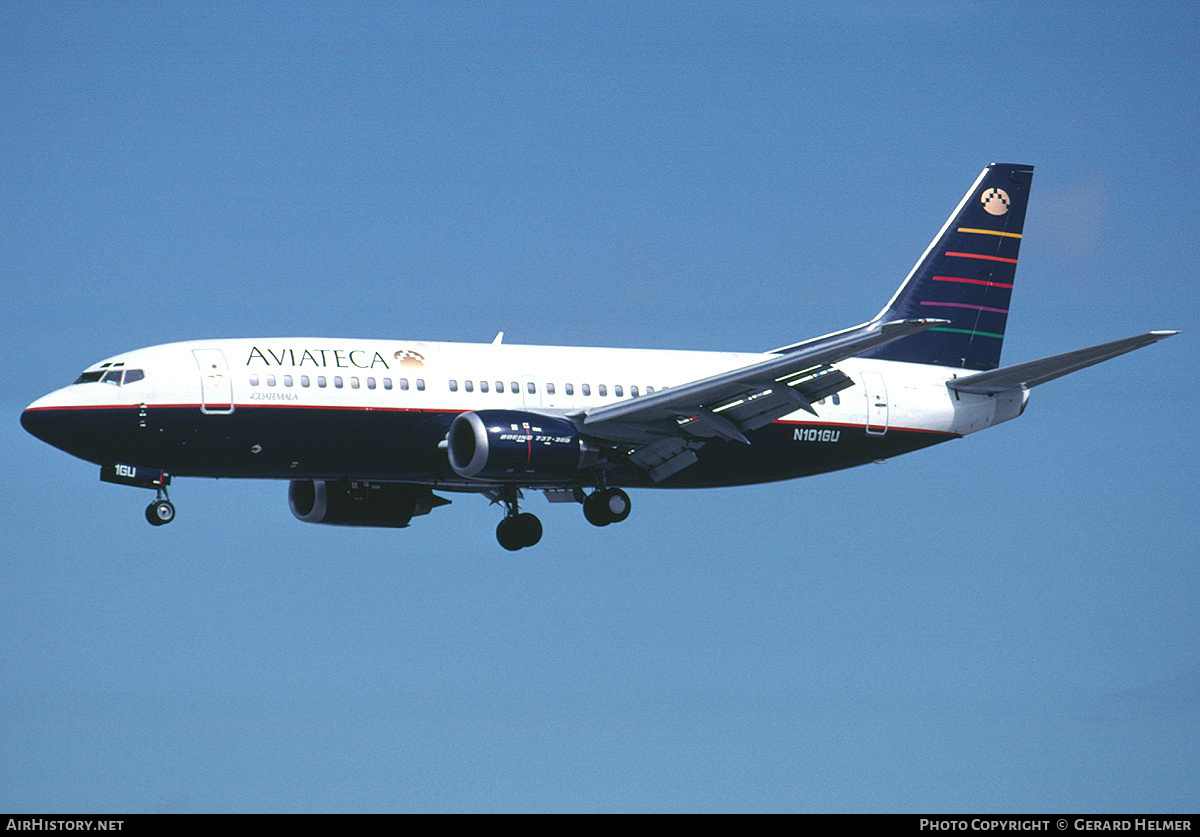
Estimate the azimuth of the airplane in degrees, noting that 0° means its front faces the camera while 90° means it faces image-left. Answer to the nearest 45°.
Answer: approximately 45°
